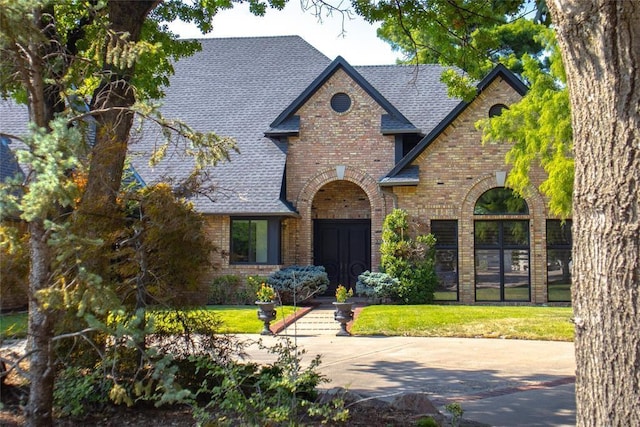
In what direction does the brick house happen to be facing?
toward the camera

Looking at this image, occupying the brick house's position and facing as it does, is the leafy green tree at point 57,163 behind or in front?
in front

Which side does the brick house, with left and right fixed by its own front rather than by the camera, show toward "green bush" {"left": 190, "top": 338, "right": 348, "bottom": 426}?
front

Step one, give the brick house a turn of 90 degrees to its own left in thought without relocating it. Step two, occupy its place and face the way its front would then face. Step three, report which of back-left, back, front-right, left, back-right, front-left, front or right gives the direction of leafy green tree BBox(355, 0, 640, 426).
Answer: right

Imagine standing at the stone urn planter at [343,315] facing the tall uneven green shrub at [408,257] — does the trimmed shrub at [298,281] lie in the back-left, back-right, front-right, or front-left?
front-left

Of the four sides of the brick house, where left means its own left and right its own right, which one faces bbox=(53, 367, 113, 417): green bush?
front

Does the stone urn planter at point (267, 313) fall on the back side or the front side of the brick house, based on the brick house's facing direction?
on the front side

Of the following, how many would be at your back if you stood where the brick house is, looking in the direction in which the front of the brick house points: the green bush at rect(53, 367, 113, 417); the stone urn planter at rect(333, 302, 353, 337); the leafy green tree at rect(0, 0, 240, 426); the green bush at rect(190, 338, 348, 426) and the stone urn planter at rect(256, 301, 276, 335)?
0

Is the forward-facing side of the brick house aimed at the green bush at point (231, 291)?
no

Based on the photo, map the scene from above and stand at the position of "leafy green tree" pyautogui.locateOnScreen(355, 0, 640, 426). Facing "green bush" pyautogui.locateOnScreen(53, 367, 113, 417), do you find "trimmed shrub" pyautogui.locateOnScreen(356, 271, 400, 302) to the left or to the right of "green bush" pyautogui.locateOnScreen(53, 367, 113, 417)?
right

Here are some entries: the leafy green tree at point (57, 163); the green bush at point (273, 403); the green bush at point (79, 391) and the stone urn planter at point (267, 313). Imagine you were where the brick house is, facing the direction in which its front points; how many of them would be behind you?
0
